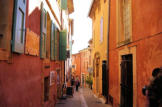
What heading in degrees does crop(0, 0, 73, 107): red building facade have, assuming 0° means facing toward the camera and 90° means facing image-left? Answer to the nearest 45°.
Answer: approximately 315°

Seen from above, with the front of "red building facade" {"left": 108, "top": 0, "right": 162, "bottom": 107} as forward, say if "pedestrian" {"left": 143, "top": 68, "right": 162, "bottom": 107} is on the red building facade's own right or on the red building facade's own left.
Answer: on the red building facade's own left

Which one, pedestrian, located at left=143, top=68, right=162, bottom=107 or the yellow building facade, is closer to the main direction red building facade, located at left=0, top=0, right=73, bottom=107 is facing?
the pedestrian

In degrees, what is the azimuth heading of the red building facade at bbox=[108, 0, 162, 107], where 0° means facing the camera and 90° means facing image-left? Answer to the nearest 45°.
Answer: approximately 45°

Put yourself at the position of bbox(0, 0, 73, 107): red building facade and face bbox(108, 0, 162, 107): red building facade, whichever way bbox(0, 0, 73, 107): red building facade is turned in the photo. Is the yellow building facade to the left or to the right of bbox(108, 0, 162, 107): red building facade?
left

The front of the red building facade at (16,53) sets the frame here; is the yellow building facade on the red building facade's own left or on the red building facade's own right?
on the red building facade's own left
